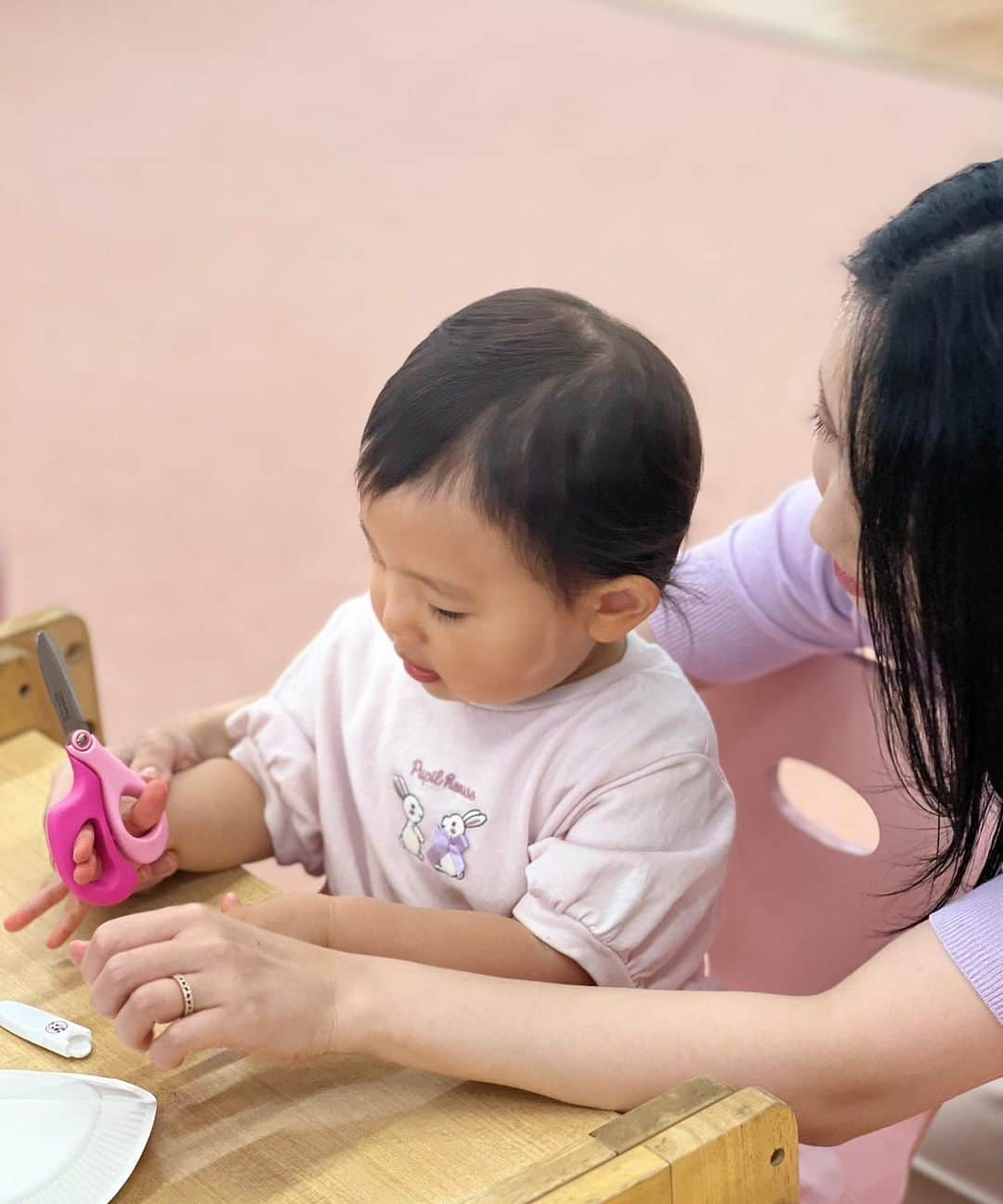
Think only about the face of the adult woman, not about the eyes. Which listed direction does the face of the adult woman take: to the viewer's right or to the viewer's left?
to the viewer's left

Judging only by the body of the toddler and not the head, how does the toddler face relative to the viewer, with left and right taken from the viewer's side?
facing the viewer and to the left of the viewer

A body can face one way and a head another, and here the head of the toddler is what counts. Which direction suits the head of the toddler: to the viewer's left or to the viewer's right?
to the viewer's left

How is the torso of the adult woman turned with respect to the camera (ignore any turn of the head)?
to the viewer's left
